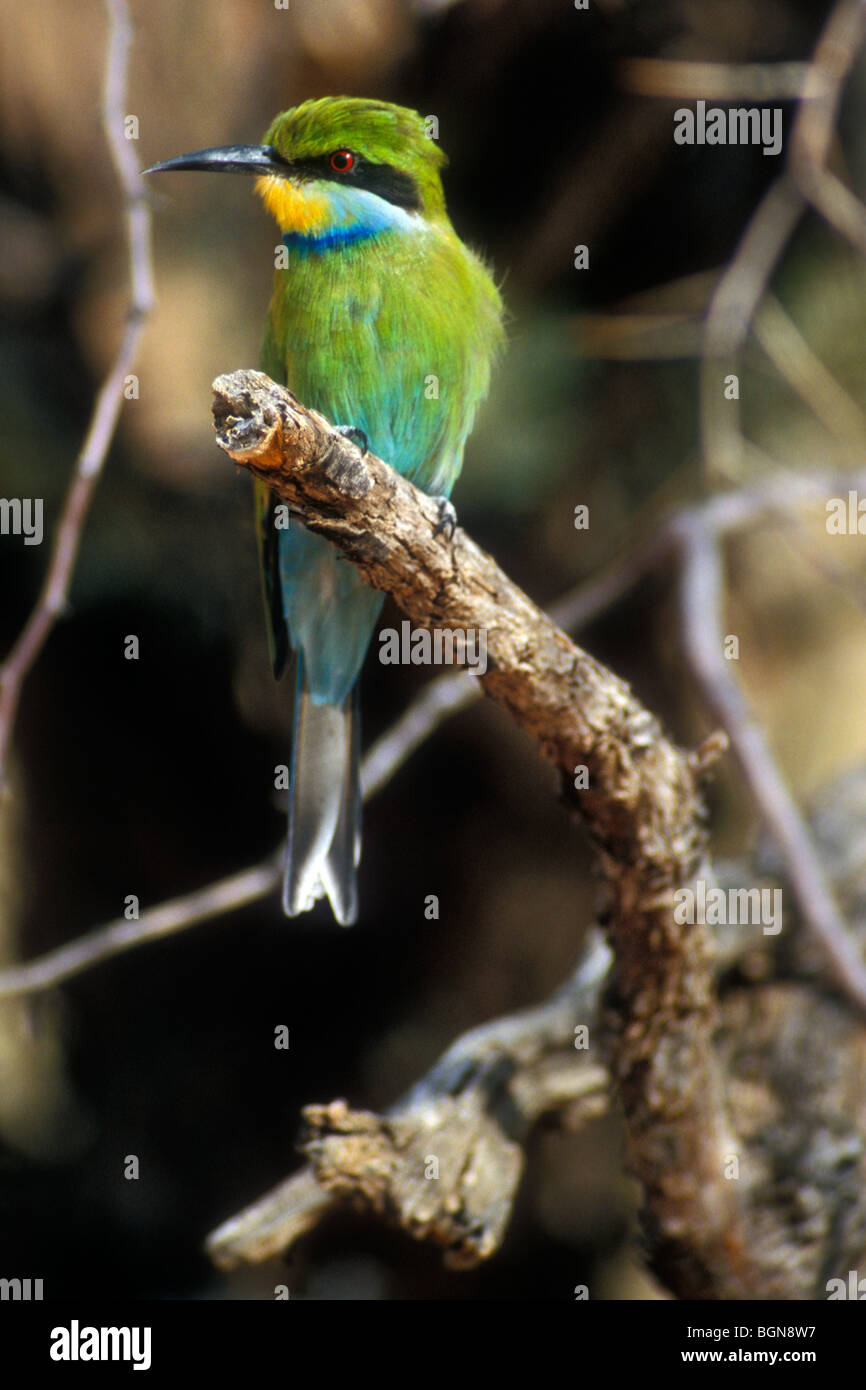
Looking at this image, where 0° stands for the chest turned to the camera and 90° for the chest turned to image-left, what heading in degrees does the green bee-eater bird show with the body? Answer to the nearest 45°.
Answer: approximately 0°
